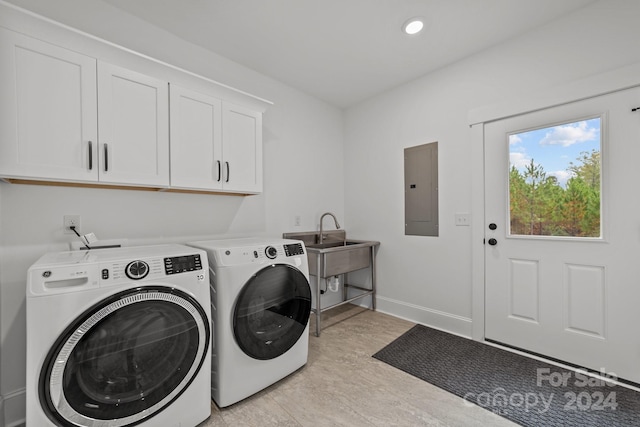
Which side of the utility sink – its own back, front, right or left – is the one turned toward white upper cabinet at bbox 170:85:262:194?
right

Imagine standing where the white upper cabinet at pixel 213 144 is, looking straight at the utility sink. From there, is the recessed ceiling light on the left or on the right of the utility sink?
right

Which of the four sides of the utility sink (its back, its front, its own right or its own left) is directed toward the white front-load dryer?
right

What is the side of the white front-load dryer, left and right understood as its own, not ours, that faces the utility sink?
left

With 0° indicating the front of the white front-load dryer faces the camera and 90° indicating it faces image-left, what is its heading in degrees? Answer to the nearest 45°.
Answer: approximately 315°

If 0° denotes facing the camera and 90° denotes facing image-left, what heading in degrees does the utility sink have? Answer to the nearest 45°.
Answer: approximately 315°
